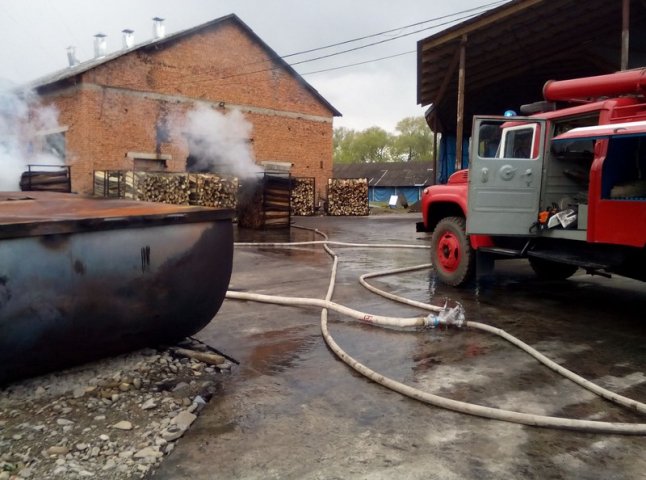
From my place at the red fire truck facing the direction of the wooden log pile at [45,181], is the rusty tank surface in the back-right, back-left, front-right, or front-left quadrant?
front-left

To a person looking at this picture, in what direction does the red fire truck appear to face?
facing away from the viewer and to the left of the viewer

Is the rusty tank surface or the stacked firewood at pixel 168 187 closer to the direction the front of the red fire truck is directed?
the stacked firewood

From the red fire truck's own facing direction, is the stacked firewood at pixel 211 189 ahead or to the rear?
ahead

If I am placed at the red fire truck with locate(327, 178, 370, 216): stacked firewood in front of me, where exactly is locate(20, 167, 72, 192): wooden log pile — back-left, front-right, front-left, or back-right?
front-left

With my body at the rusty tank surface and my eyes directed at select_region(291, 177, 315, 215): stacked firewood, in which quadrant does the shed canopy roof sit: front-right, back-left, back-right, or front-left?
front-right

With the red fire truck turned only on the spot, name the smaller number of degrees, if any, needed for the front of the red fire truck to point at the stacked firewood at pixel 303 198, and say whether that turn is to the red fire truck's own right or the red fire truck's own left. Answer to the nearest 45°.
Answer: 0° — it already faces it

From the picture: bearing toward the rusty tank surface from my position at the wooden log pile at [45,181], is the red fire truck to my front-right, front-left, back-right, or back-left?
front-left

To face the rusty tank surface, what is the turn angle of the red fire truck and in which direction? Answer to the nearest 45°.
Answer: approximately 90° to its left

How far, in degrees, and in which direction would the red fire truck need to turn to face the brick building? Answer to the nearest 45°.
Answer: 0° — it already faces it

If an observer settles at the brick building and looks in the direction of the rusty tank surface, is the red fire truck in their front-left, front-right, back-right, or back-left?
front-left

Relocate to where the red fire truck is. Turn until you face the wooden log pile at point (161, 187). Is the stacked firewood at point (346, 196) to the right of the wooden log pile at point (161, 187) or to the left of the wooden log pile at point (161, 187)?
right

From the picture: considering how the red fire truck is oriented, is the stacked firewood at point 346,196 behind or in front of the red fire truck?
in front
